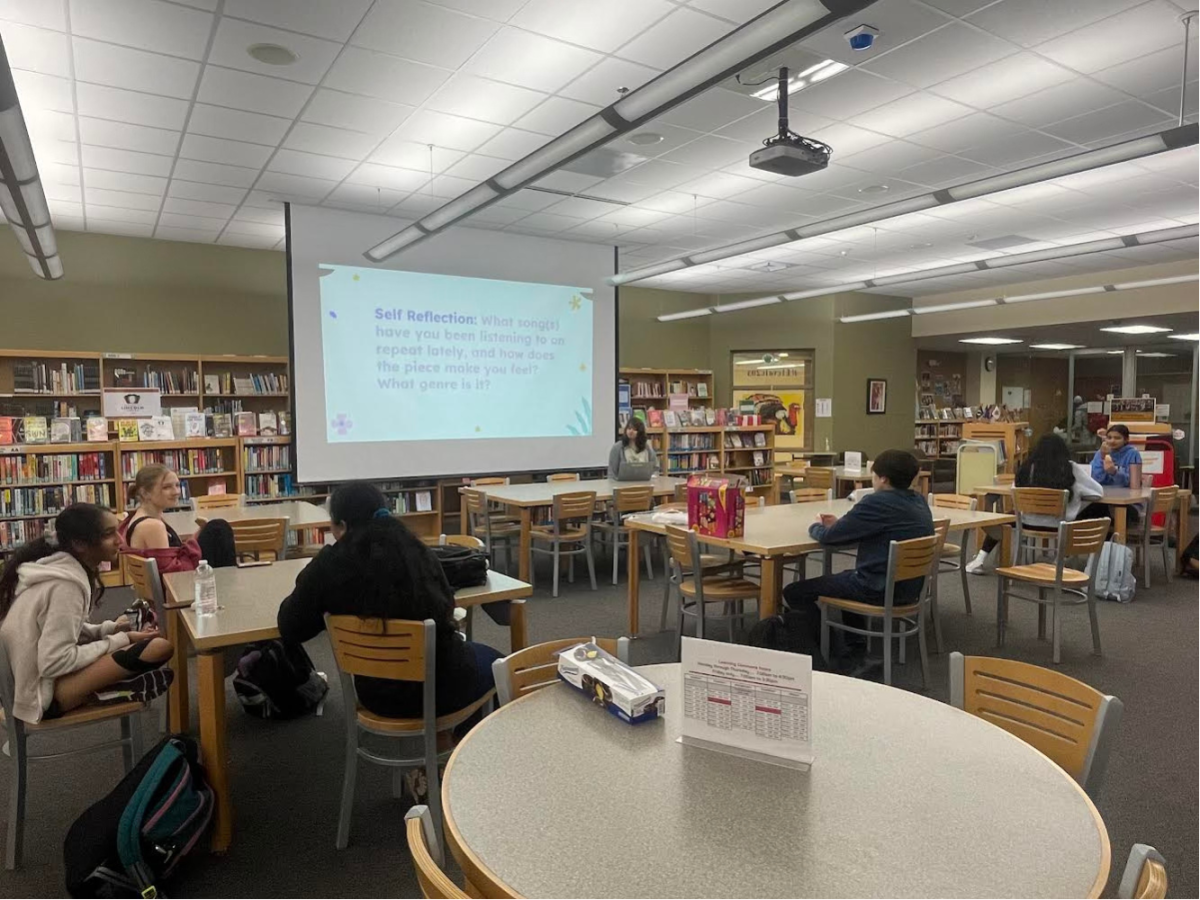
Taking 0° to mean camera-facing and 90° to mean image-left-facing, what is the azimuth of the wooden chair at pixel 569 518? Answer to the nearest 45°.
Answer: approximately 135°

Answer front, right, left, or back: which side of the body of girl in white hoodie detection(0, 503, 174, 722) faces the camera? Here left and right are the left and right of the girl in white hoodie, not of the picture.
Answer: right

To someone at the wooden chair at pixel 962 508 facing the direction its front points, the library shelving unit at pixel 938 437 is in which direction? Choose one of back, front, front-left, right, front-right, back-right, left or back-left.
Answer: back-right

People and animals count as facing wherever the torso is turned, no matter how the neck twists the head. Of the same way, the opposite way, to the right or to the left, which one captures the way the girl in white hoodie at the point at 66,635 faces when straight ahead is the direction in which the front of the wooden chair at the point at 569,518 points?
to the right

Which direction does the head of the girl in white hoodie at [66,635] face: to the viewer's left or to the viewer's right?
to the viewer's right

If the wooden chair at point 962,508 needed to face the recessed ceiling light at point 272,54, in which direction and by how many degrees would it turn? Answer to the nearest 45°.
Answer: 0° — it already faces it

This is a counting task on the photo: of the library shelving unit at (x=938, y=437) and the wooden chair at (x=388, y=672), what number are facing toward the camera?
1

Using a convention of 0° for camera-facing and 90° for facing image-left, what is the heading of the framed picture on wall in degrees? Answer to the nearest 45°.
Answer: approximately 0°

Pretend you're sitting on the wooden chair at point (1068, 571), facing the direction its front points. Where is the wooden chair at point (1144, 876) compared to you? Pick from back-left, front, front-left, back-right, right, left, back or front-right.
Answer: back-left

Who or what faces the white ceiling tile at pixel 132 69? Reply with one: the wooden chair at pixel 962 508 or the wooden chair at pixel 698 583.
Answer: the wooden chair at pixel 962 508
